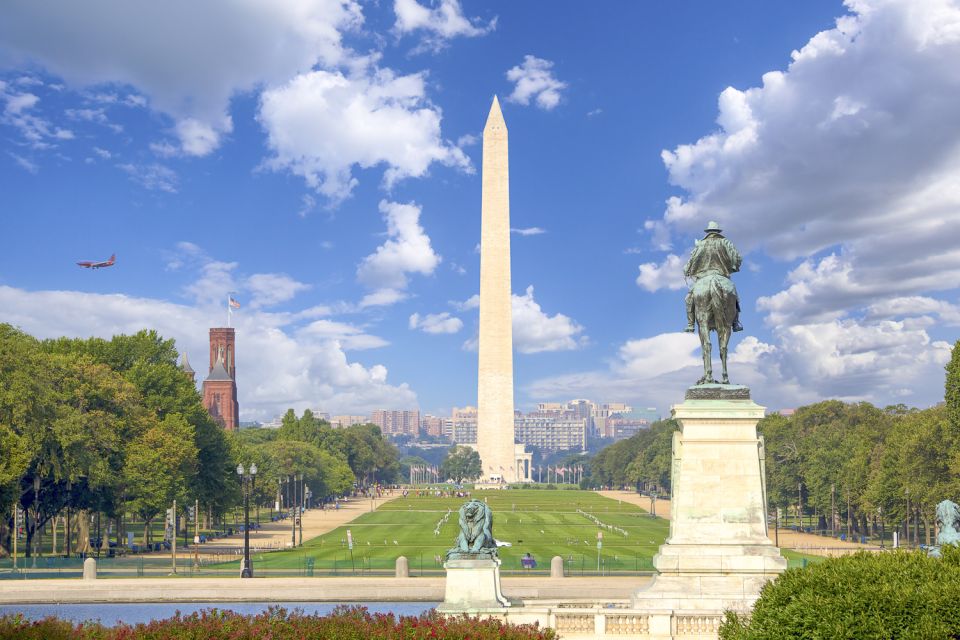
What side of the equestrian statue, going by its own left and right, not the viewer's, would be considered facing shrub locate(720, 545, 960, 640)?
back

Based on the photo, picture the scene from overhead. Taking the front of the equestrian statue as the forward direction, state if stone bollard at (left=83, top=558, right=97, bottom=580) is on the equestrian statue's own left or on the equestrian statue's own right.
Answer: on the equestrian statue's own left

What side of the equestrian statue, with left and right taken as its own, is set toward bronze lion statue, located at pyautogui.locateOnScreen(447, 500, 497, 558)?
left

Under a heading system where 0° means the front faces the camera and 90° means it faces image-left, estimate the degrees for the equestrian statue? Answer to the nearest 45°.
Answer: approximately 180°

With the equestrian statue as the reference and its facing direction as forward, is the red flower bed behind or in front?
behind

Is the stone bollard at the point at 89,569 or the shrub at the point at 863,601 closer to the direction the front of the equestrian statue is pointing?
the stone bollard

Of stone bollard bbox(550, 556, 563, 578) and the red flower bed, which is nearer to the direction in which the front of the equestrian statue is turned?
the stone bollard
